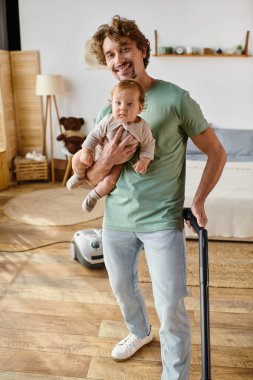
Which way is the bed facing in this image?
toward the camera

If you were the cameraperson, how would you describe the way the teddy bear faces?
facing the viewer

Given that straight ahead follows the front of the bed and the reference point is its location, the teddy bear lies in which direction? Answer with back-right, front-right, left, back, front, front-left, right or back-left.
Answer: back-right

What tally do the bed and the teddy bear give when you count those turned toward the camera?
2

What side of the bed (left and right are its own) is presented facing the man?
front

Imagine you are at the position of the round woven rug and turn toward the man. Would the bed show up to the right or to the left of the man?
left

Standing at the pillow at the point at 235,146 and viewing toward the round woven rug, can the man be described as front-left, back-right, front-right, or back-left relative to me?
front-left

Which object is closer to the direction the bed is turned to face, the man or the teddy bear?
the man

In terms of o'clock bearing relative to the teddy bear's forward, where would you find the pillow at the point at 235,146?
The pillow is roughly at 10 o'clock from the teddy bear.
